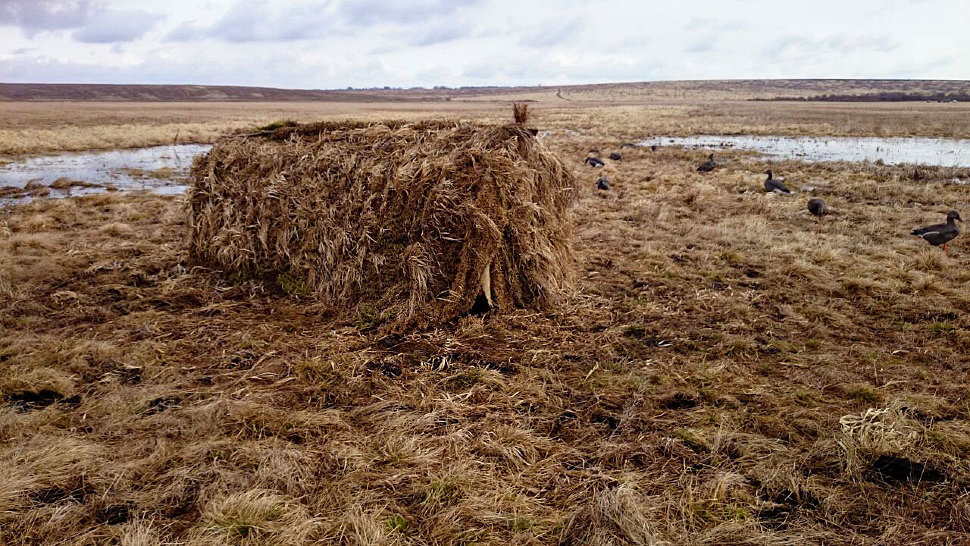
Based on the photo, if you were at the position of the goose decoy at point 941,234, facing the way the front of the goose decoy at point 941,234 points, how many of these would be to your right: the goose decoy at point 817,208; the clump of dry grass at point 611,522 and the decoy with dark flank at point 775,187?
1

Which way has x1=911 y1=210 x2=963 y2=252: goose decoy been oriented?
to the viewer's right

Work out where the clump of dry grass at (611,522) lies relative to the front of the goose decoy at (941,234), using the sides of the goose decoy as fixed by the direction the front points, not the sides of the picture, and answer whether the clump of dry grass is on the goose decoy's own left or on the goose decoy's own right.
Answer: on the goose decoy's own right

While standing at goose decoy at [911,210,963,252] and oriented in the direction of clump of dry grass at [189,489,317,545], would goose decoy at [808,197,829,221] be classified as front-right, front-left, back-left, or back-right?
back-right

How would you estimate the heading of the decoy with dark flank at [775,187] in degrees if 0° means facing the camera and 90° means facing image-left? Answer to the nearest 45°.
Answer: approximately 90°

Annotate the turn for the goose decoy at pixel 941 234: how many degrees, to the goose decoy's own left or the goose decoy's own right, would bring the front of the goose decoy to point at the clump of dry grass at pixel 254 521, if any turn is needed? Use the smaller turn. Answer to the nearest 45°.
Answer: approximately 90° to the goose decoy's own right

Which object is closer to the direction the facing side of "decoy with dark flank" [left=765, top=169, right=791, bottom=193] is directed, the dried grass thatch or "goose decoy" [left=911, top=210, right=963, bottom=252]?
the dried grass thatch

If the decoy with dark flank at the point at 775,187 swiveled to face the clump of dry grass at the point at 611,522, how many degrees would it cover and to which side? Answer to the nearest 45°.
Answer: approximately 90° to its left

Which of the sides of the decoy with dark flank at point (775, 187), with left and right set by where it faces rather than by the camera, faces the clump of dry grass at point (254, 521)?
left

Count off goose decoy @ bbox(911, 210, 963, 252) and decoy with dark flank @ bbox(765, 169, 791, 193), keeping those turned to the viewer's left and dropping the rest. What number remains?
1
